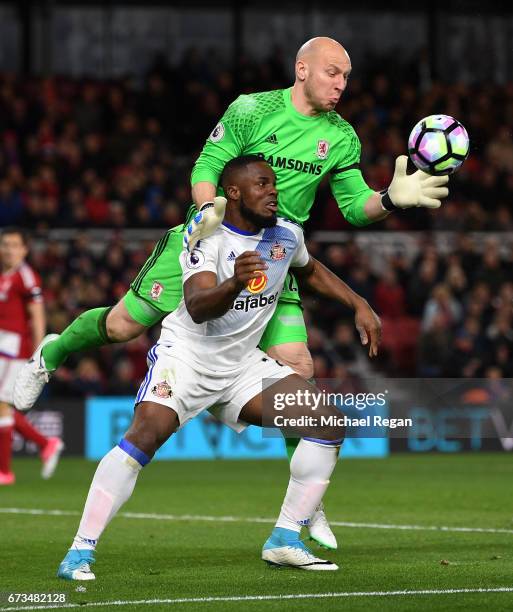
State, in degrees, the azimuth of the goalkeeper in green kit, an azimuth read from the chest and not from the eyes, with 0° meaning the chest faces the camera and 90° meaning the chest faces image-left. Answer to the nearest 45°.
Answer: approximately 315°
